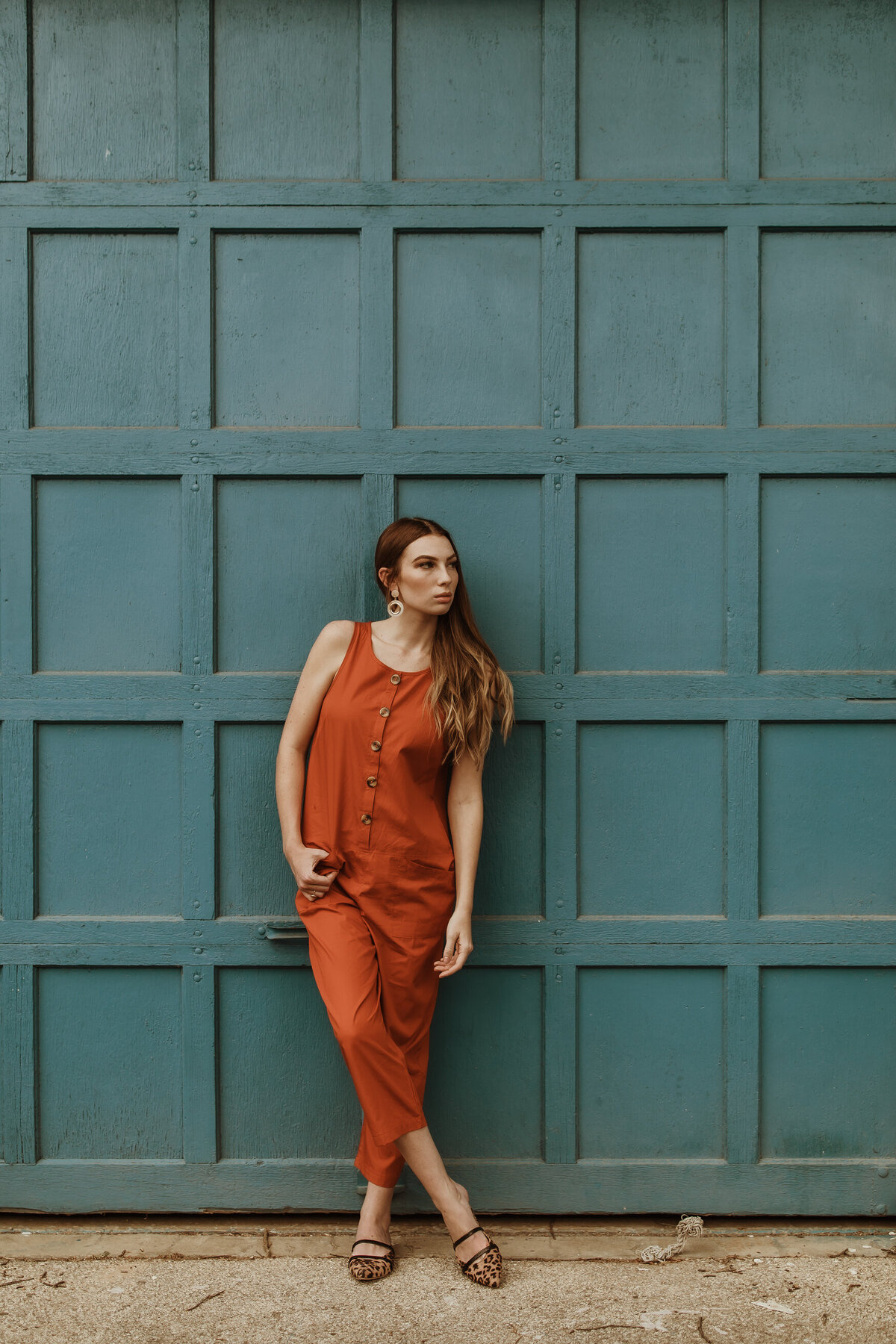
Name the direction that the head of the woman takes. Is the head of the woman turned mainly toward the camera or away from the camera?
toward the camera

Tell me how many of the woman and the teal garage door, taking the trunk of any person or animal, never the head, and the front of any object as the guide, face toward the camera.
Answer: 2

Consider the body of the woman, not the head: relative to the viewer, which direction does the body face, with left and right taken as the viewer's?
facing the viewer

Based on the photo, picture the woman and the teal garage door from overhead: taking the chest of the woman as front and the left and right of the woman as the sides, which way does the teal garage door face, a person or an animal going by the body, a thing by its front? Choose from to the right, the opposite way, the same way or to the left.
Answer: the same way

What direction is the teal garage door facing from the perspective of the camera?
toward the camera
